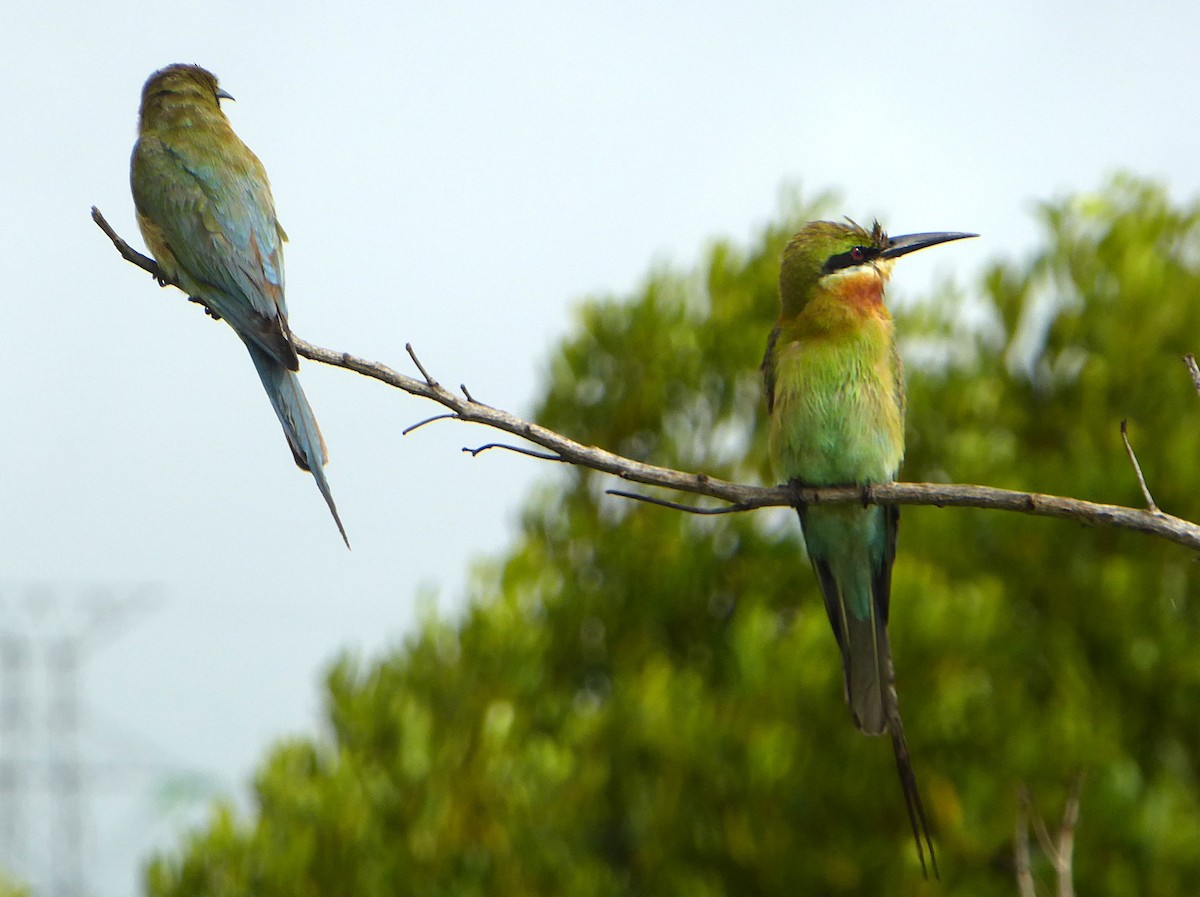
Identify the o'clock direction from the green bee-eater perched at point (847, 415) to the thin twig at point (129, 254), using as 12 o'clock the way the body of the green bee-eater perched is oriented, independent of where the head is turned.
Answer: The thin twig is roughly at 2 o'clock from the green bee-eater perched.

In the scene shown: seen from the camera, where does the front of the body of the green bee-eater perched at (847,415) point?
toward the camera

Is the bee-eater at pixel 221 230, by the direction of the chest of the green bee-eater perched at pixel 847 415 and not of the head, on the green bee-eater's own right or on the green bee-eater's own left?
on the green bee-eater's own right
